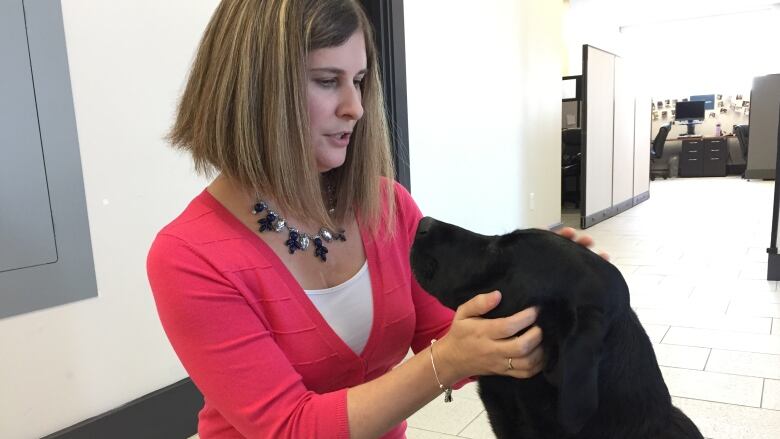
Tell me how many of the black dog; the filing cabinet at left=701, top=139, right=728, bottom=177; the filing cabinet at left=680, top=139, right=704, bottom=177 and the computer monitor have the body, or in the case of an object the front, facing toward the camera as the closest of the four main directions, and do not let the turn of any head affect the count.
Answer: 3

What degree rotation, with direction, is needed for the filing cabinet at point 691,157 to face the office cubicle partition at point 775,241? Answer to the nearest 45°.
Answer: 0° — it already faces it

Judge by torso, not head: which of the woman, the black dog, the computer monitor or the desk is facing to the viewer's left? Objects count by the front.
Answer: the black dog

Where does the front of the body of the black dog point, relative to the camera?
to the viewer's left

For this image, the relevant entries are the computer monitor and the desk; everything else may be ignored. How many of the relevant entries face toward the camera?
2

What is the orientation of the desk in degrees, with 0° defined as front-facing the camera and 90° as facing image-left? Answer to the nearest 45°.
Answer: approximately 0°

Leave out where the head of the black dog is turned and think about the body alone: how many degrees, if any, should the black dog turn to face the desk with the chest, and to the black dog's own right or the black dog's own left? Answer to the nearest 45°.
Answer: approximately 90° to the black dog's own right

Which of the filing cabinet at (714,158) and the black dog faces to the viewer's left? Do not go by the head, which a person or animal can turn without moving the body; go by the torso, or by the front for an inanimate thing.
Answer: the black dog

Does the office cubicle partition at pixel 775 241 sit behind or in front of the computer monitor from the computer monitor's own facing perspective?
in front

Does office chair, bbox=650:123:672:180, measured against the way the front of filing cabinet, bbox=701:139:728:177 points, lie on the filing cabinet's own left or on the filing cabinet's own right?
on the filing cabinet's own right

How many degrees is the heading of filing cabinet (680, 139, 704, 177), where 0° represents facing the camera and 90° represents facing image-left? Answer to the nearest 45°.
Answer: approximately 0°
